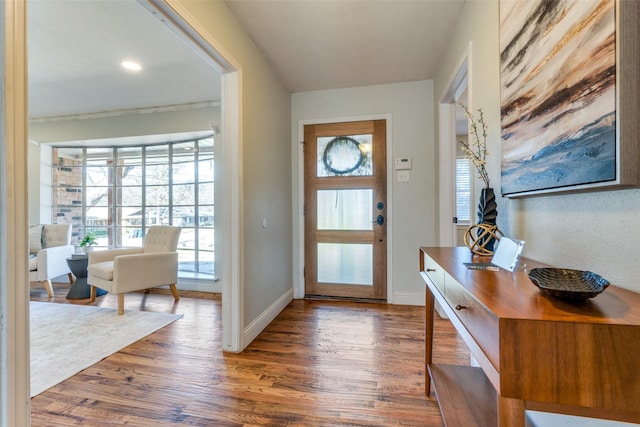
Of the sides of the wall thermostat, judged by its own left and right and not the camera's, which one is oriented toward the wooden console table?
front

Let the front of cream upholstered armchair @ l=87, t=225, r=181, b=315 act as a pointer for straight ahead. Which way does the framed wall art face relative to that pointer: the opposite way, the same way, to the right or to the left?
to the right

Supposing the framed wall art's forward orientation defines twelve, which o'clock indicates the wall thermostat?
The wall thermostat is roughly at 3 o'clock from the framed wall art.

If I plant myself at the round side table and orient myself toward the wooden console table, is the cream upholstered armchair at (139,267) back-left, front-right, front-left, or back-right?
front-left

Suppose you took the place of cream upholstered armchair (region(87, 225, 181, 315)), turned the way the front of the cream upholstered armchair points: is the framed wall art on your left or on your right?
on your left

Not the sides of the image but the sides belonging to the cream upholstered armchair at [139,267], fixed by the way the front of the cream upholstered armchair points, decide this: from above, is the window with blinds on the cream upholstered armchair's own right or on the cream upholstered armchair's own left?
on the cream upholstered armchair's own left

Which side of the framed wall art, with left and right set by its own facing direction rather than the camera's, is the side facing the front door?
right

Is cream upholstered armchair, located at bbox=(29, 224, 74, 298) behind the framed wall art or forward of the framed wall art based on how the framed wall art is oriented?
forward

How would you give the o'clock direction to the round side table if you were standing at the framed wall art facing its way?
The round side table is roughly at 1 o'clock from the framed wall art.

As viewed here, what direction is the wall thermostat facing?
toward the camera

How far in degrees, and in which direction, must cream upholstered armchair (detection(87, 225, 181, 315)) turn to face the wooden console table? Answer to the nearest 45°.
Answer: approximately 45° to its left

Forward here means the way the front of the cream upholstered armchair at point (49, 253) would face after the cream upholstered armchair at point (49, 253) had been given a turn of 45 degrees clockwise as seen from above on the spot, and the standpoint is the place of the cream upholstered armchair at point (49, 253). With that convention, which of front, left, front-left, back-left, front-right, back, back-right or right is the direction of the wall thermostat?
back-left
